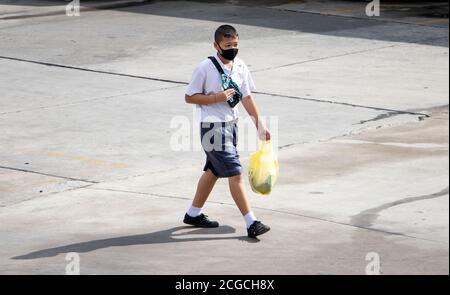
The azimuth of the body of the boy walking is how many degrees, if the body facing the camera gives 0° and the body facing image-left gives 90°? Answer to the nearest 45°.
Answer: approximately 315°
